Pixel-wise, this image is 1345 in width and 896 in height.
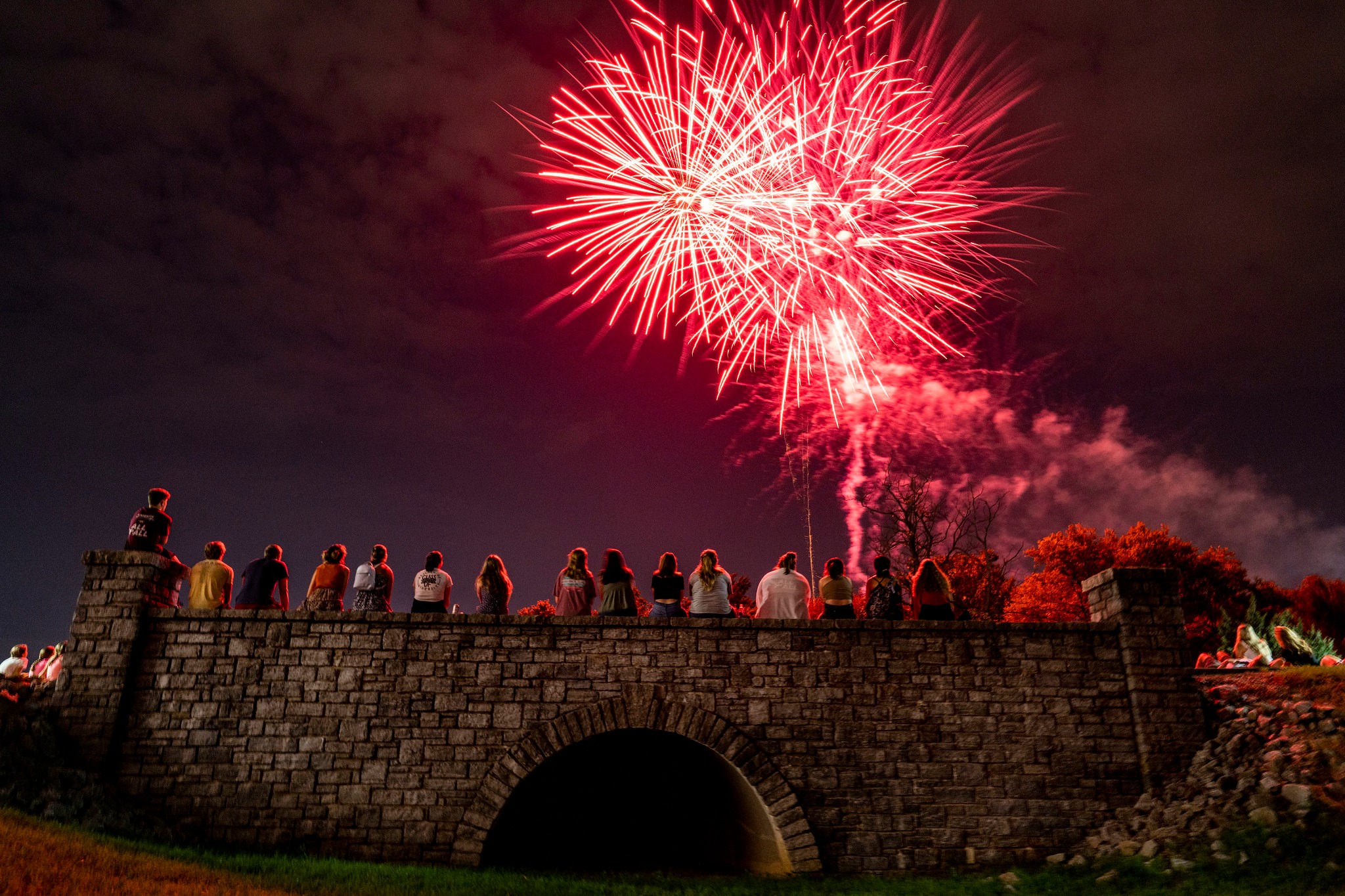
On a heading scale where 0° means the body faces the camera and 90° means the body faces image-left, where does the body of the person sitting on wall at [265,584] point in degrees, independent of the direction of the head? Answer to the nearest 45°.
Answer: approximately 180°

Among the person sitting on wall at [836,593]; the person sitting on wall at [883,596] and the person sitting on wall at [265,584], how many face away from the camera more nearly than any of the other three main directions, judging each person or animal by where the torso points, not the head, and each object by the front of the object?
3

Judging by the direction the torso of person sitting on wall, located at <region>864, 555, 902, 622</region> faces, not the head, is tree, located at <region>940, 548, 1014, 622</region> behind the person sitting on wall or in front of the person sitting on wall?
in front

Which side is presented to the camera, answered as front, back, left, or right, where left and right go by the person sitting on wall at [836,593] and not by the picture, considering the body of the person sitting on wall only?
back

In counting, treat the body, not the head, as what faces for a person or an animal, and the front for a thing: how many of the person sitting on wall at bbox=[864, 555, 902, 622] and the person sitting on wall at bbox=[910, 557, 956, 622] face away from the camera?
2

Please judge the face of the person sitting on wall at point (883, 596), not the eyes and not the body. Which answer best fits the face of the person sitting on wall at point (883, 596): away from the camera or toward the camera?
away from the camera

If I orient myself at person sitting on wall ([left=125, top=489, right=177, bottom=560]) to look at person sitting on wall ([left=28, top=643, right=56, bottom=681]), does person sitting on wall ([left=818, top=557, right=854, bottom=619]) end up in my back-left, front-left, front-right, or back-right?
back-right

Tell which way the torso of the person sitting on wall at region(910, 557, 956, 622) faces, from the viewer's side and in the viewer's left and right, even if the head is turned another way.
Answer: facing away from the viewer

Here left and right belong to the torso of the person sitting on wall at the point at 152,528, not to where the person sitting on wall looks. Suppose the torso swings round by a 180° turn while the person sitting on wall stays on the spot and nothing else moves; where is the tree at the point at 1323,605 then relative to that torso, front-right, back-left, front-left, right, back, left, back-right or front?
back-left

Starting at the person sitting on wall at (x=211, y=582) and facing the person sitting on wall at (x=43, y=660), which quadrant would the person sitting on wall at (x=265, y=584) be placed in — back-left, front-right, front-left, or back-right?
back-right

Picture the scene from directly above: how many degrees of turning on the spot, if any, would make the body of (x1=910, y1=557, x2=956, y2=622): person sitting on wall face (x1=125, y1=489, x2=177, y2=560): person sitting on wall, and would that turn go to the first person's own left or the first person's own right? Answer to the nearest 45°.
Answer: approximately 90° to the first person's own left

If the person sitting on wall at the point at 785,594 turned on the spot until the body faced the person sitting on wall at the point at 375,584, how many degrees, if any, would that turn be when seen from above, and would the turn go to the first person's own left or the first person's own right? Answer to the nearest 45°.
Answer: approximately 90° to the first person's own left

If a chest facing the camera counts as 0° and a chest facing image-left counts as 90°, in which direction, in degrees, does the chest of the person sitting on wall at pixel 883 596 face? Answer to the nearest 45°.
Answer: approximately 180°
